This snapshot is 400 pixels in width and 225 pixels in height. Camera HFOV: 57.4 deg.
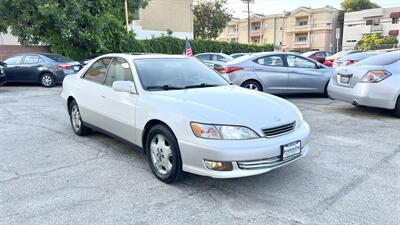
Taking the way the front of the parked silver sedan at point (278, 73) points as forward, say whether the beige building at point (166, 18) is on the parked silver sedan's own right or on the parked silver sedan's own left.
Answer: on the parked silver sedan's own left

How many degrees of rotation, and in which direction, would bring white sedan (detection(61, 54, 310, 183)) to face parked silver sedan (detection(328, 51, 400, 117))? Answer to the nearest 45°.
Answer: approximately 90° to its left

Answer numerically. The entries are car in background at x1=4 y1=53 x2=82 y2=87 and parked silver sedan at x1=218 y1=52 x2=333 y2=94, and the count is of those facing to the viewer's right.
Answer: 1

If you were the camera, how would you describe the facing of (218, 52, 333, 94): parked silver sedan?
facing to the right of the viewer

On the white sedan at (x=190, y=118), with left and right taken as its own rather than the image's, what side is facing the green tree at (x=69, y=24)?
back

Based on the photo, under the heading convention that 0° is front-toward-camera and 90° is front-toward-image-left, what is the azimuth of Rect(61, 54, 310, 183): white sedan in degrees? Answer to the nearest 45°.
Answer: approximately 315°

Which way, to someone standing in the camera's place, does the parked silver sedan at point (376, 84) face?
facing away from the viewer and to the right of the viewer

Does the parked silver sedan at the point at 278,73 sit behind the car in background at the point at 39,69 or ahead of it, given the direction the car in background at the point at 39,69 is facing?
behind
